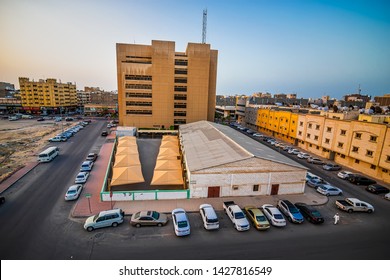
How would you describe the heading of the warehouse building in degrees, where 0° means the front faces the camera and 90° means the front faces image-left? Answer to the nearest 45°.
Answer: approximately 0°

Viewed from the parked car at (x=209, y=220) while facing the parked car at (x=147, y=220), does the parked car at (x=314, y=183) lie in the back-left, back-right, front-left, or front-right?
back-right

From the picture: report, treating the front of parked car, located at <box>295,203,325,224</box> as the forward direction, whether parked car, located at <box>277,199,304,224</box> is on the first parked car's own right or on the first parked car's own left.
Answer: on the first parked car's own left

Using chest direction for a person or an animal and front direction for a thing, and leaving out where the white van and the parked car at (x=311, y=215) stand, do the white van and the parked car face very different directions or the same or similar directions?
very different directions

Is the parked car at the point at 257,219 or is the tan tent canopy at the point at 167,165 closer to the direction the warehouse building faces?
the parked car

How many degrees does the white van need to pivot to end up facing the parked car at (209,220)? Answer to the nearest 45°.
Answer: approximately 45° to its left

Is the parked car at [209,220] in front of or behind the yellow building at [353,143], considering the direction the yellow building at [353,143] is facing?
in front

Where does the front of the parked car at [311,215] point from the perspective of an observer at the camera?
facing away from the viewer and to the left of the viewer

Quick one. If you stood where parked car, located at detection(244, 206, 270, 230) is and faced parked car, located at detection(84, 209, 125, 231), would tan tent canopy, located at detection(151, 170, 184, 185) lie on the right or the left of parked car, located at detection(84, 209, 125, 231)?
right
